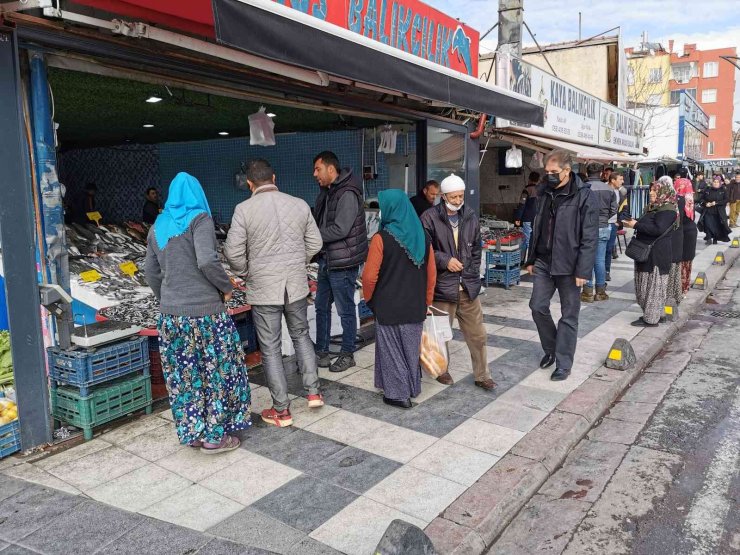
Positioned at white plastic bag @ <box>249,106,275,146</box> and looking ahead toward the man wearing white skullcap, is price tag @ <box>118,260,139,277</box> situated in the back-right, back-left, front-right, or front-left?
back-right

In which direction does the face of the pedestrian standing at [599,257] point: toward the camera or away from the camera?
away from the camera

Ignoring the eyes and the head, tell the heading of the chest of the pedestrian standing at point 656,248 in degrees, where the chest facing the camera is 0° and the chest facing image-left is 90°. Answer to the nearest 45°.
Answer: approximately 90°

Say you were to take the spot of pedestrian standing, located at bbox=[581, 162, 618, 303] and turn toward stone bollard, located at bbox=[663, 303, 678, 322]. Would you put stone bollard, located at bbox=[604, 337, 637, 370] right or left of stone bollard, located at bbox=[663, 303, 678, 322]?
right

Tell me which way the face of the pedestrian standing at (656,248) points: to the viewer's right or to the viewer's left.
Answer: to the viewer's left

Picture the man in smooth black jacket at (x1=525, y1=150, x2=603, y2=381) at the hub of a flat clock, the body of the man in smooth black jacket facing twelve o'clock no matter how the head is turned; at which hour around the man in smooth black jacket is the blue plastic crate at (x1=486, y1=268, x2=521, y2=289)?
The blue plastic crate is roughly at 4 o'clock from the man in smooth black jacket.

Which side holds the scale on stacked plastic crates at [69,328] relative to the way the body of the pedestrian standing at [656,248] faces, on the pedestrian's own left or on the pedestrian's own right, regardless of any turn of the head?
on the pedestrian's own left
